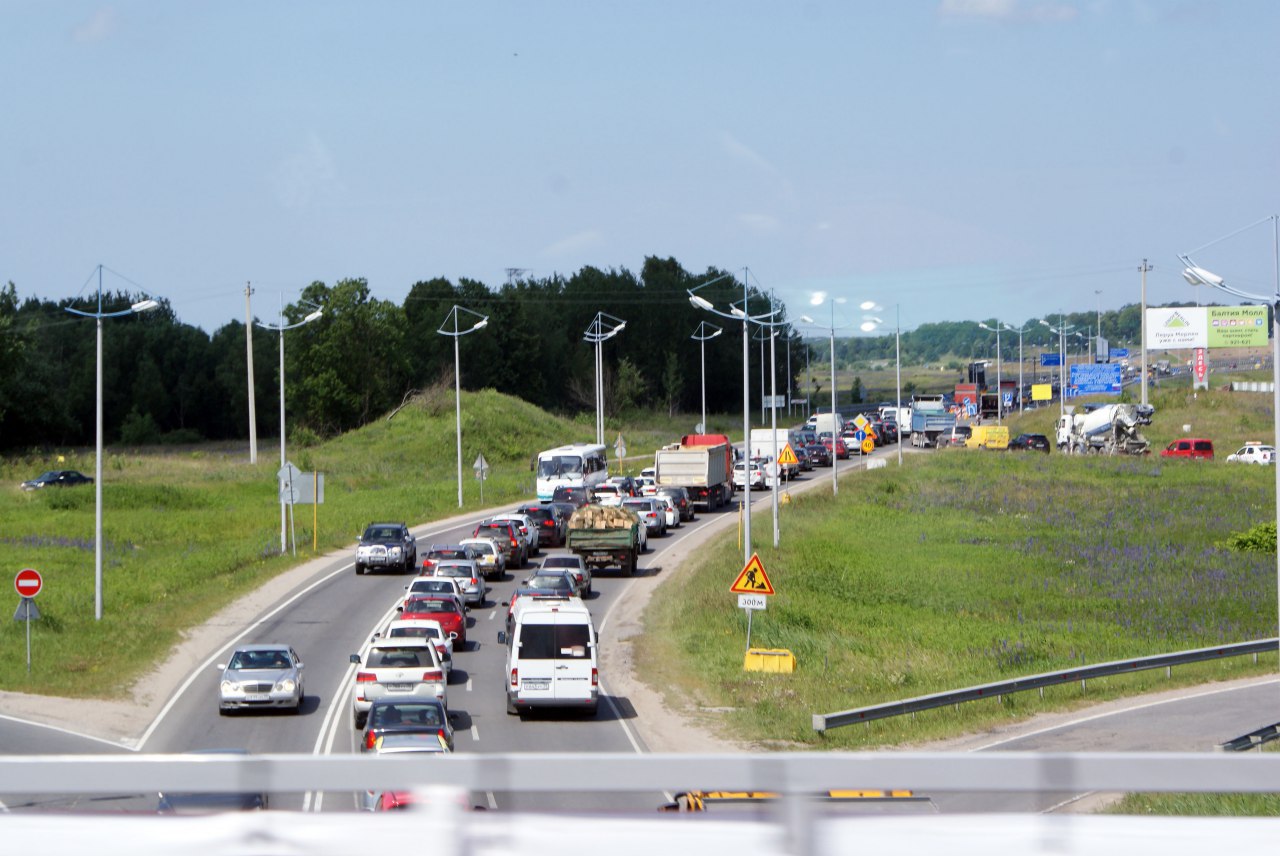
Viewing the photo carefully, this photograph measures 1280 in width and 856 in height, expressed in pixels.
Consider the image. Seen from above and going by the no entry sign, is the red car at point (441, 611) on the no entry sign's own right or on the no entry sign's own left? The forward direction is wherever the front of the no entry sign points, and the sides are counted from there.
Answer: on the no entry sign's own left

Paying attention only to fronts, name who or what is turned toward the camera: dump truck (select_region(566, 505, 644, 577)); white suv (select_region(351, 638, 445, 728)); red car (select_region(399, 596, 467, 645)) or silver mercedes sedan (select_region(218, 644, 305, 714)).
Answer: the silver mercedes sedan

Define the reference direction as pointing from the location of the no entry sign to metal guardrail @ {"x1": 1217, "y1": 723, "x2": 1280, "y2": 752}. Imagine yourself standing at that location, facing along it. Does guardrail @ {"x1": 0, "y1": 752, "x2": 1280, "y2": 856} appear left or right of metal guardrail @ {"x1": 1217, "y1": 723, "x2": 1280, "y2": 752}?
right

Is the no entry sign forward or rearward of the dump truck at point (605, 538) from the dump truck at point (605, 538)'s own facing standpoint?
rearward

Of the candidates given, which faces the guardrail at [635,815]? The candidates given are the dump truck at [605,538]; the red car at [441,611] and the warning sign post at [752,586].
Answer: the warning sign post

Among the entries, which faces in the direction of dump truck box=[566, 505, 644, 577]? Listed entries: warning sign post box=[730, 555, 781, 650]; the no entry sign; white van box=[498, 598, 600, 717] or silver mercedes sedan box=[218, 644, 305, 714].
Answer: the white van

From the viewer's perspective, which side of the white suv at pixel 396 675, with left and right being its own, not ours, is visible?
back

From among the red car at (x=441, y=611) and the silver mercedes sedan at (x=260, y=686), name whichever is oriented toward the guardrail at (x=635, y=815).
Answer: the silver mercedes sedan

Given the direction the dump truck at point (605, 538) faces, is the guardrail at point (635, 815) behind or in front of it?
behind

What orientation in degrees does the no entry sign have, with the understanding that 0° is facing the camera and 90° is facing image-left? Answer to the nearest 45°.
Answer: approximately 0°

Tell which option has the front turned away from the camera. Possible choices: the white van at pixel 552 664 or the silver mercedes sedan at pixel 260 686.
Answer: the white van

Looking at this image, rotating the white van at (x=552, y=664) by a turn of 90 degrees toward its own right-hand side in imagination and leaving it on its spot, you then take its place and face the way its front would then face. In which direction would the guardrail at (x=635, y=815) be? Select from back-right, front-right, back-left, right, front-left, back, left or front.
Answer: right

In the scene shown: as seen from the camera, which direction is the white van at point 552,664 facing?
away from the camera

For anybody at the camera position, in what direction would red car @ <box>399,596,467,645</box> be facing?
facing away from the viewer

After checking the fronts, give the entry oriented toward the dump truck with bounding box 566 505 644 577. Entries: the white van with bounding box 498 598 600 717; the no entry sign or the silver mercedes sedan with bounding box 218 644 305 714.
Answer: the white van

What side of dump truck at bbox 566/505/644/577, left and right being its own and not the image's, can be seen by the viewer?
back

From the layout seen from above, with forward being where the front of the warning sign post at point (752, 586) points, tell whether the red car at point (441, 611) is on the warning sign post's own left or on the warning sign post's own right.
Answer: on the warning sign post's own right

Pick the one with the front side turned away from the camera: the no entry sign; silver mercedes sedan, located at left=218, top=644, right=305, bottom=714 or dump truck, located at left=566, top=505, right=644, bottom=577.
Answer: the dump truck
